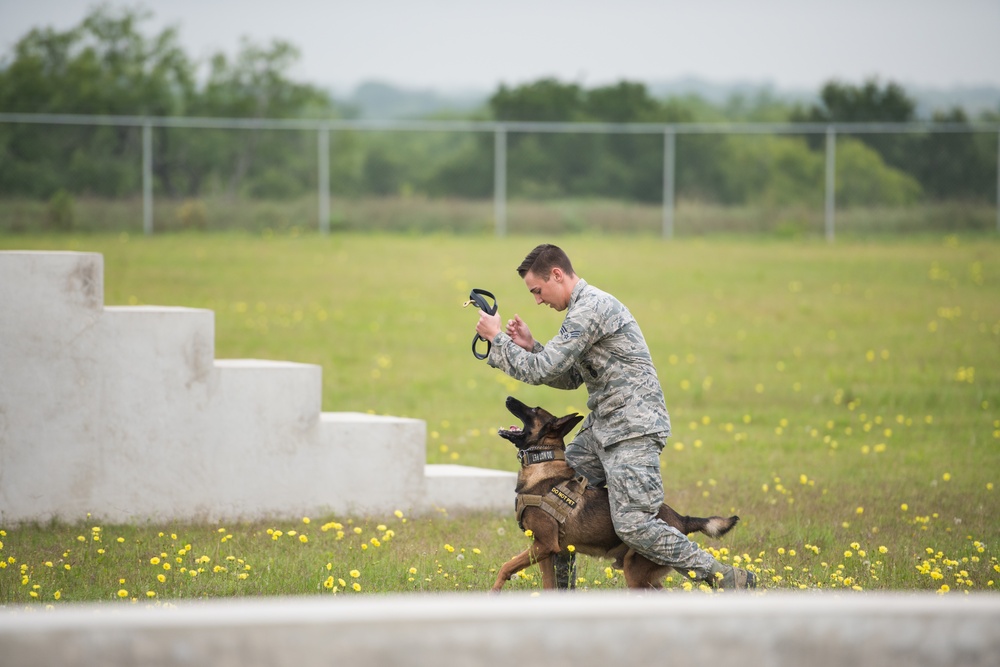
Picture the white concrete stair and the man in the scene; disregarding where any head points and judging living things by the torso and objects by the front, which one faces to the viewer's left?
the man

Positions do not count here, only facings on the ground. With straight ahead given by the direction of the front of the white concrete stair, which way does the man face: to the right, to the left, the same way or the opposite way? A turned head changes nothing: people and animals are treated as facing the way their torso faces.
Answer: the opposite way

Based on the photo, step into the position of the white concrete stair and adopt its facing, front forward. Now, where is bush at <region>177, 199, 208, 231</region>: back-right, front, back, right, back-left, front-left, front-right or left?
left

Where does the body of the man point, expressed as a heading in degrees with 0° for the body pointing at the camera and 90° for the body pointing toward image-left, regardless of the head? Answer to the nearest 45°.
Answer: approximately 90°

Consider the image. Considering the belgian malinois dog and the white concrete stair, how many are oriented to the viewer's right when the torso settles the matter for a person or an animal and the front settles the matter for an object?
1

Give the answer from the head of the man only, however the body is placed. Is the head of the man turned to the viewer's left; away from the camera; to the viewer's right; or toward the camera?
to the viewer's left

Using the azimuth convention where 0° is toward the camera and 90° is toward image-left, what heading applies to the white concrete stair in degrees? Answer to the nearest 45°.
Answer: approximately 270°

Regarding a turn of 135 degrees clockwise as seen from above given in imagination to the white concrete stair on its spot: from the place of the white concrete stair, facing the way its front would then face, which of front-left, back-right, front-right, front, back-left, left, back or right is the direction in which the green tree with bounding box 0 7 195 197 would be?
back-right

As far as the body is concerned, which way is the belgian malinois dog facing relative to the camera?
to the viewer's left

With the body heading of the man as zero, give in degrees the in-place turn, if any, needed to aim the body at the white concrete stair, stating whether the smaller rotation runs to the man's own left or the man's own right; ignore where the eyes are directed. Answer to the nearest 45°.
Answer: approximately 45° to the man's own right

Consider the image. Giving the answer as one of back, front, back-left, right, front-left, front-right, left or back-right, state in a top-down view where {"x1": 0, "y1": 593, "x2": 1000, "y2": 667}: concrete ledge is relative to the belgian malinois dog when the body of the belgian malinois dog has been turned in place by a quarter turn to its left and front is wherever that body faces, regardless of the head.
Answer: front

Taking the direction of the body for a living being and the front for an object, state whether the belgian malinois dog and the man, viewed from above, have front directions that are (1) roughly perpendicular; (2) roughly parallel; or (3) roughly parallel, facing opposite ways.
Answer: roughly parallel
